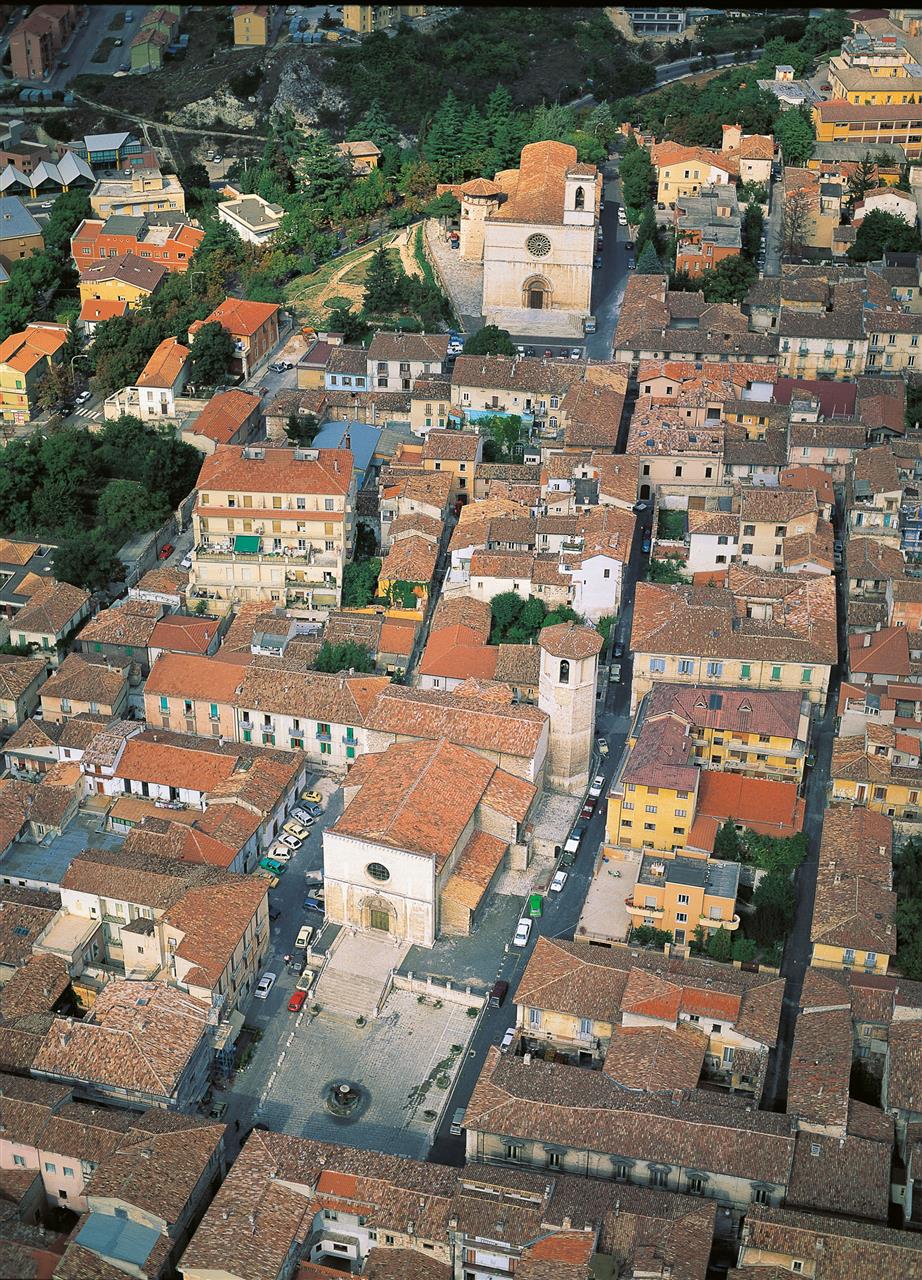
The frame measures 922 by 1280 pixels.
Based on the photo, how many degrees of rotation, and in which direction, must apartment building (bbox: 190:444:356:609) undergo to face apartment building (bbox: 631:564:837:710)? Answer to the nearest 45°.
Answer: approximately 45° to its left

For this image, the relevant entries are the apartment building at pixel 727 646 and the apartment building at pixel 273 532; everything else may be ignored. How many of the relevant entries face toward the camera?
2

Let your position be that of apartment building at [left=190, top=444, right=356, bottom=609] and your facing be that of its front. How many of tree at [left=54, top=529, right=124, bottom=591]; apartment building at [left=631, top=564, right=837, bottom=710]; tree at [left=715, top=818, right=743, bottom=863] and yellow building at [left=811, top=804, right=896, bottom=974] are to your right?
1

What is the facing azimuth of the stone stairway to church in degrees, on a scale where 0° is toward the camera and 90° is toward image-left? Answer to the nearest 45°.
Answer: approximately 0°

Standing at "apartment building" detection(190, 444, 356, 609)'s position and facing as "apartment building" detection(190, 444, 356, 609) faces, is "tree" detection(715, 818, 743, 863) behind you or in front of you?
in front

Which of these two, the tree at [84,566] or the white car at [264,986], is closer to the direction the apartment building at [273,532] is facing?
the white car

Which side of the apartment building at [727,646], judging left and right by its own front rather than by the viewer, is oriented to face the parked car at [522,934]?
front

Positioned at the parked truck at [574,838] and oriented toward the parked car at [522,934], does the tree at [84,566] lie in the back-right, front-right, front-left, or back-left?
back-right

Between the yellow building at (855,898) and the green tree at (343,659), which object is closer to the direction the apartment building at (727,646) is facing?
the yellow building

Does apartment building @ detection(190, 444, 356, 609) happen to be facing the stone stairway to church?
yes

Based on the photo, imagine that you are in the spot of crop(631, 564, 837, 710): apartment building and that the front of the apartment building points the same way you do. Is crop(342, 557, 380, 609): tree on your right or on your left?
on your right

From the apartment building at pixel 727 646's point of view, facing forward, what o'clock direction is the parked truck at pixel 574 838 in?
The parked truck is roughly at 1 o'clock from the apartment building.

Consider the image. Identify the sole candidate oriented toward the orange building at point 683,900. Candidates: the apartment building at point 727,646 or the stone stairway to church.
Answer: the apartment building

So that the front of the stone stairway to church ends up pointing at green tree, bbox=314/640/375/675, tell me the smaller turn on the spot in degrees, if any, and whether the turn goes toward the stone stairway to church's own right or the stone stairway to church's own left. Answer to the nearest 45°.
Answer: approximately 180°
